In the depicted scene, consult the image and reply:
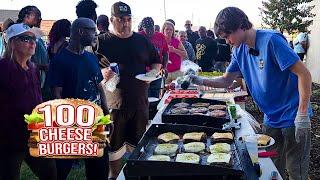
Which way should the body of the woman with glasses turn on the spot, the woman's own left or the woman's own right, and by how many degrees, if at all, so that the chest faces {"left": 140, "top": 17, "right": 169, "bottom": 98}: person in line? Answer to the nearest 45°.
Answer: approximately 90° to the woman's own left

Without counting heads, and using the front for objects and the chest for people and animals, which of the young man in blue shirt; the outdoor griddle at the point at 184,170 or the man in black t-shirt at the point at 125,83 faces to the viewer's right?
the outdoor griddle

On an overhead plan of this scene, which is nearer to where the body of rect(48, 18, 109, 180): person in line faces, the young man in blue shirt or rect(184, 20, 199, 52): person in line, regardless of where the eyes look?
the young man in blue shirt

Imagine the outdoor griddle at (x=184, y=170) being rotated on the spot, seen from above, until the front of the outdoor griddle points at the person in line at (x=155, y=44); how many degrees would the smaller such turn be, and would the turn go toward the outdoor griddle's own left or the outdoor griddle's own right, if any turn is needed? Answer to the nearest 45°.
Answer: approximately 90° to the outdoor griddle's own left

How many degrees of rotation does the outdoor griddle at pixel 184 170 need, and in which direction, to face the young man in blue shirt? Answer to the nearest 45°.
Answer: approximately 45° to its left

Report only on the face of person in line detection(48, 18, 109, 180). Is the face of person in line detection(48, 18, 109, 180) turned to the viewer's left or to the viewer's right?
to the viewer's right

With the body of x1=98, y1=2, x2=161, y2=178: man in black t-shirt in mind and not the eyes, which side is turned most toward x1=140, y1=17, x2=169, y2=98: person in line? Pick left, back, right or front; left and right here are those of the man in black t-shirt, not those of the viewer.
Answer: back

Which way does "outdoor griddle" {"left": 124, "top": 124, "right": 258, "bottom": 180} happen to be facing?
to the viewer's right

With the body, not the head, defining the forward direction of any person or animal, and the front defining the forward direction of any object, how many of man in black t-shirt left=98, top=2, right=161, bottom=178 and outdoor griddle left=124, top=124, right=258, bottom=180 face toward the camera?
1

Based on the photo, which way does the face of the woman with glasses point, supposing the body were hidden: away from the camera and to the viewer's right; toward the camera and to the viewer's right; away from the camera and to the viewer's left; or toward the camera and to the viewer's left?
toward the camera and to the viewer's right

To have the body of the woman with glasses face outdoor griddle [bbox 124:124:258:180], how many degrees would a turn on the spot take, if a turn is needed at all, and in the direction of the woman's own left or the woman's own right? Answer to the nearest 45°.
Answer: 0° — they already face it
